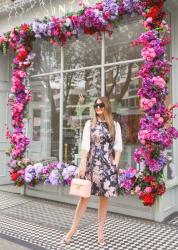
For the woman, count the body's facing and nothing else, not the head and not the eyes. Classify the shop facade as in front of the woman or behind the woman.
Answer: behind

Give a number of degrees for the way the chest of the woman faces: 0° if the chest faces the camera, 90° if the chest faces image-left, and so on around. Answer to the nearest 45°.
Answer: approximately 0°

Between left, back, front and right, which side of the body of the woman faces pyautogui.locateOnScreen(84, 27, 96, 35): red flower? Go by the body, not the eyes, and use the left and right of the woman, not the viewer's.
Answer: back

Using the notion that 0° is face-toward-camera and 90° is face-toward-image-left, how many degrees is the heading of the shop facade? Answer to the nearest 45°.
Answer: approximately 45°
